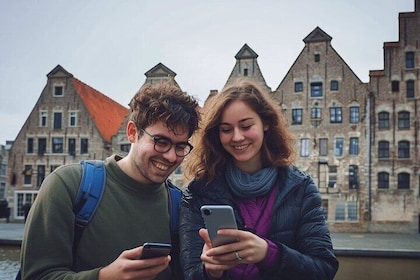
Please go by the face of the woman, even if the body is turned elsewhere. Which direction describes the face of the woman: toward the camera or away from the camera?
toward the camera

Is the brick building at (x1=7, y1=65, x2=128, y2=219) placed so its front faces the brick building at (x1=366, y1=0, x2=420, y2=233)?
no

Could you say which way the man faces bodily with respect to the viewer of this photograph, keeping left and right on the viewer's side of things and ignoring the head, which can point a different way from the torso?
facing the viewer and to the right of the viewer

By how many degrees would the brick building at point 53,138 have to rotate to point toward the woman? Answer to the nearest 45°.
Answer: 0° — it already faces them

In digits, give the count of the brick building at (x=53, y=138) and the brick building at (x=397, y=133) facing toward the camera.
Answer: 2

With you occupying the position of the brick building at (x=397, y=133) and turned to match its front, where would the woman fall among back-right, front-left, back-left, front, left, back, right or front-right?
front

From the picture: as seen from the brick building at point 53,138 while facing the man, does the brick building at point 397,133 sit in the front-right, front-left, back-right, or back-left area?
front-left

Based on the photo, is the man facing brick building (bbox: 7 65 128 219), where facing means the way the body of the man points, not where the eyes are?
no

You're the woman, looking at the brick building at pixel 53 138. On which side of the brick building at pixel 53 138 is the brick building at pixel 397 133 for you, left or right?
right

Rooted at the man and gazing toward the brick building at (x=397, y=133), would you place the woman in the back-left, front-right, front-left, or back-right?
front-right

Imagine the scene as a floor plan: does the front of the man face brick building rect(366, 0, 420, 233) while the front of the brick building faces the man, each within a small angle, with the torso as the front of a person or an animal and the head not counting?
no

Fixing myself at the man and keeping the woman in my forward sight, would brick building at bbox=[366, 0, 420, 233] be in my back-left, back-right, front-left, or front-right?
front-left

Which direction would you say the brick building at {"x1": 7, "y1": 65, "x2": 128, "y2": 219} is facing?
toward the camera

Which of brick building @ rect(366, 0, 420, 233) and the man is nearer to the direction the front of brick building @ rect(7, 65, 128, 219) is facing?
the man

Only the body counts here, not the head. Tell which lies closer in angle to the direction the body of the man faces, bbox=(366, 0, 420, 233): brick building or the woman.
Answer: the woman

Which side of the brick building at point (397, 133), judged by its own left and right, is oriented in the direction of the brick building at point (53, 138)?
right

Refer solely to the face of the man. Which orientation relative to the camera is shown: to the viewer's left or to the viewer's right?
to the viewer's right
